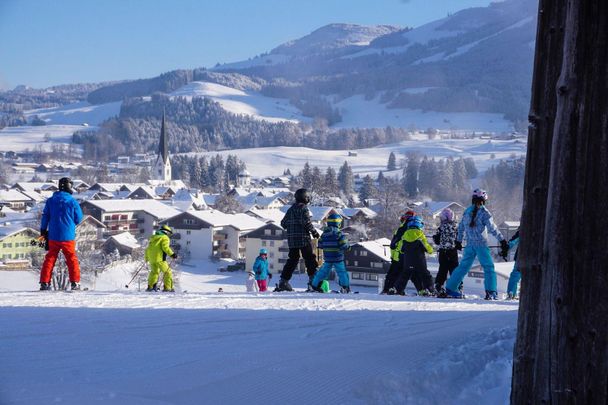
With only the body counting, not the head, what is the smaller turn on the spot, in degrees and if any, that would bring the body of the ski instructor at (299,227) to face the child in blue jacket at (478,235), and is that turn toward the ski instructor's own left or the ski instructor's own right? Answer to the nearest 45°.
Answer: approximately 90° to the ski instructor's own right

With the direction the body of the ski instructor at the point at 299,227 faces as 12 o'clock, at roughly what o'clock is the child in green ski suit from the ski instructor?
The child in green ski suit is roughly at 8 o'clock from the ski instructor.

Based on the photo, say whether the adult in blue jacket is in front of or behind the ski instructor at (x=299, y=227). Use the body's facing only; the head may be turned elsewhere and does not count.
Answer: behind

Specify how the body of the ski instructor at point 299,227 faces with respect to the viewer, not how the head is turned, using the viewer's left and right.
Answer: facing away from the viewer and to the right of the viewer

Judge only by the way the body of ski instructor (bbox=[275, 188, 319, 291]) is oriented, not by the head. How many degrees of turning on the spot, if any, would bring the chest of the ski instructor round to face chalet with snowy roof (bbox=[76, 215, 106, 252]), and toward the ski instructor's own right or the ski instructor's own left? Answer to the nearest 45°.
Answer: approximately 45° to the ski instructor's own left

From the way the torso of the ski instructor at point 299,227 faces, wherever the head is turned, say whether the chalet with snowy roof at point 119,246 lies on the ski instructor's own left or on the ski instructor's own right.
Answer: on the ski instructor's own left

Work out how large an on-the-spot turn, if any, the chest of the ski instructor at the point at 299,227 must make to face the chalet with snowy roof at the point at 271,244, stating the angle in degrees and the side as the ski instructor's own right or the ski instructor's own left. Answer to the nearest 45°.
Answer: approximately 45° to the ski instructor's own left

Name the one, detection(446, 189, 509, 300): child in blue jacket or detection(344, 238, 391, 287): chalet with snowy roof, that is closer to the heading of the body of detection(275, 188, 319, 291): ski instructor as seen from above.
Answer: the chalet with snowy roof

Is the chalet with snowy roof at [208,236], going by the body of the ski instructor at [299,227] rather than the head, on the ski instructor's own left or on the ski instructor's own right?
on the ski instructor's own left

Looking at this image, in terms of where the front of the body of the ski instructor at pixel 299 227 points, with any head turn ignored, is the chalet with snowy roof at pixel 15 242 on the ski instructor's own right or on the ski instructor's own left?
on the ski instructor's own left
